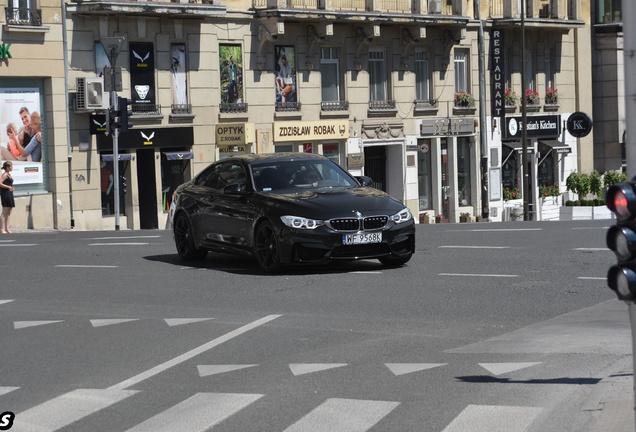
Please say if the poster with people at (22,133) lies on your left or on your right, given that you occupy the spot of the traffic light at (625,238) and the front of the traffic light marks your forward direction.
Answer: on your right

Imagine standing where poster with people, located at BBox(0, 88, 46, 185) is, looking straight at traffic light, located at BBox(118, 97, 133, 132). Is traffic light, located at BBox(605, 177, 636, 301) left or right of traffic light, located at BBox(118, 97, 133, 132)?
right

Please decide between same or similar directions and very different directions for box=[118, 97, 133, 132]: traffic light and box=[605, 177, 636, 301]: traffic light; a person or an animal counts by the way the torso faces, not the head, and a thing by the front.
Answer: very different directions
